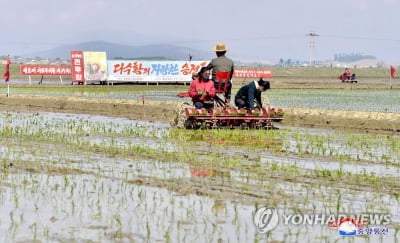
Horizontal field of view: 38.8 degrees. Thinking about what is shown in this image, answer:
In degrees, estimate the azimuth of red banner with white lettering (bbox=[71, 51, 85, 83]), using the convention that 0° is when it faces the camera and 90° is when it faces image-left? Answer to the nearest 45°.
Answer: approximately 0°

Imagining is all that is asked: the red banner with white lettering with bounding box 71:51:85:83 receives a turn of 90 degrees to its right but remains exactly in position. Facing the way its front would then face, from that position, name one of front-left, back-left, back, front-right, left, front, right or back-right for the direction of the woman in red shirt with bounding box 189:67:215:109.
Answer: left

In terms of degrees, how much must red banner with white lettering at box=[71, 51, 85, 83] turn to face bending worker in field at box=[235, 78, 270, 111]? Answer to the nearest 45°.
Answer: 0° — it already faces them

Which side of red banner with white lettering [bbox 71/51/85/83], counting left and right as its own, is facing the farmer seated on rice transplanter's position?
front
